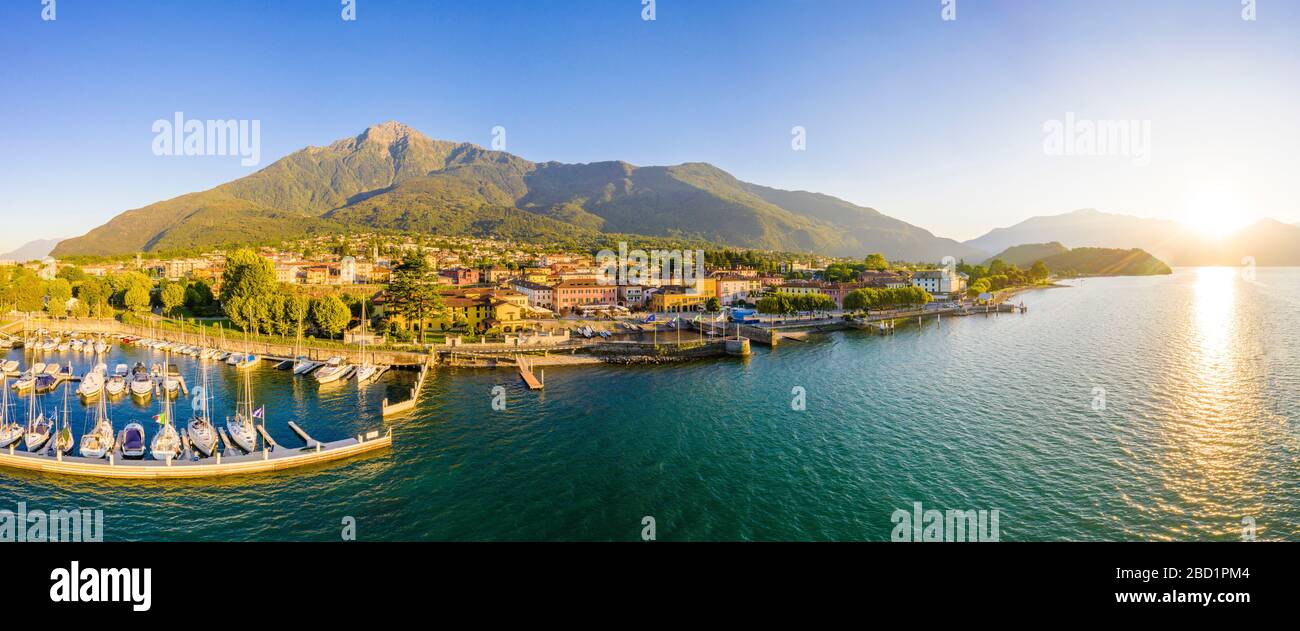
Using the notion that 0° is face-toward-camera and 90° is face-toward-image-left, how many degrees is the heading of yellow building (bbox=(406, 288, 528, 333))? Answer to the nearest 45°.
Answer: approximately 0°

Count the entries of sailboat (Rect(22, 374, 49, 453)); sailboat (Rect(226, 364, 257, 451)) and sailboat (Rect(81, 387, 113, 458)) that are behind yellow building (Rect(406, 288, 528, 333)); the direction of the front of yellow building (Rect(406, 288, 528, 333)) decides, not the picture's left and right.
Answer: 0

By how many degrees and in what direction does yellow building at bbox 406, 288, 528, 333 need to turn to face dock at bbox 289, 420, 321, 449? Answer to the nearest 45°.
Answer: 0° — it already faces it

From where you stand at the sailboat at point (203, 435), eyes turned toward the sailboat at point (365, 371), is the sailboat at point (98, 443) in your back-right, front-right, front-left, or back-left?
back-left
